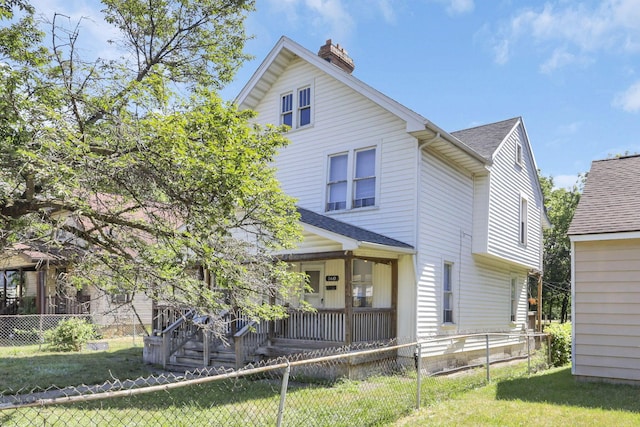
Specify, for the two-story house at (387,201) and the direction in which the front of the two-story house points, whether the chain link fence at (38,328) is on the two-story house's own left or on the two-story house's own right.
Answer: on the two-story house's own right

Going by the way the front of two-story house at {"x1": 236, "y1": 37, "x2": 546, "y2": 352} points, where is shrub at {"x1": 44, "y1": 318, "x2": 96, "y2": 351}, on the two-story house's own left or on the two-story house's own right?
on the two-story house's own right

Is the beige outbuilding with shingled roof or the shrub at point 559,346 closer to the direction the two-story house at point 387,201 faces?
the beige outbuilding with shingled roof

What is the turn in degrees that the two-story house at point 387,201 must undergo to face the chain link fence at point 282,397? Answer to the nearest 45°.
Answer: approximately 45° to its left

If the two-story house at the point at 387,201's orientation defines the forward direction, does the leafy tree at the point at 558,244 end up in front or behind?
behind

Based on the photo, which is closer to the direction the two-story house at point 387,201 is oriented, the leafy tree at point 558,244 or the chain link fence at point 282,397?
the chain link fence

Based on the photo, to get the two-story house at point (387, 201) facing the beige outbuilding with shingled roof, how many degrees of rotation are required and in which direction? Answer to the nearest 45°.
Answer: approximately 90° to its left

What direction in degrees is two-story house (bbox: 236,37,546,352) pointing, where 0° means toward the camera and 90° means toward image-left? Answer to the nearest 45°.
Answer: approximately 45°

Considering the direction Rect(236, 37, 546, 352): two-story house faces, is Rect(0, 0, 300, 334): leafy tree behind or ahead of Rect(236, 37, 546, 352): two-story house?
ahead

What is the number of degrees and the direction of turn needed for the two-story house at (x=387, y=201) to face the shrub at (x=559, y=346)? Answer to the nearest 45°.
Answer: approximately 135° to its left
